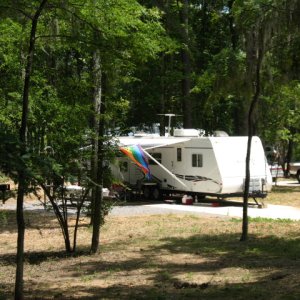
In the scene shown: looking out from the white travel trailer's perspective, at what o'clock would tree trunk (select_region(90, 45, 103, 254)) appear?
The tree trunk is roughly at 2 o'clock from the white travel trailer.

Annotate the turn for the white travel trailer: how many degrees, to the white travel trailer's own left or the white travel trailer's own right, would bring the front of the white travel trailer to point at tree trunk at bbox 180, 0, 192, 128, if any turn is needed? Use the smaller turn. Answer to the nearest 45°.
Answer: approximately 135° to the white travel trailer's own left
